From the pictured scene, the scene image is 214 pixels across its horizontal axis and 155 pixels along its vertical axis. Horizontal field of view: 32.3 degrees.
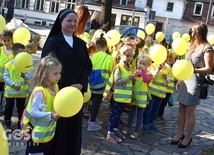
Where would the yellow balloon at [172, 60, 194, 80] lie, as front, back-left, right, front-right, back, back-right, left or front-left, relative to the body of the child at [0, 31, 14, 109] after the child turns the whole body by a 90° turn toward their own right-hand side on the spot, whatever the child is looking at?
back-left

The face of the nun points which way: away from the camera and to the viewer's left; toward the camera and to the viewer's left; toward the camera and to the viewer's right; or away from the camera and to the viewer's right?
toward the camera and to the viewer's right

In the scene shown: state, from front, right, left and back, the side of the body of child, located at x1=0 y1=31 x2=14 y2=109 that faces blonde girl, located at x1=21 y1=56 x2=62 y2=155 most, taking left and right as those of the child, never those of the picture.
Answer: front

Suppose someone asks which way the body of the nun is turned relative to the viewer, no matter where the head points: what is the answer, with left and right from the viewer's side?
facing the viewer and to the right of the viewer

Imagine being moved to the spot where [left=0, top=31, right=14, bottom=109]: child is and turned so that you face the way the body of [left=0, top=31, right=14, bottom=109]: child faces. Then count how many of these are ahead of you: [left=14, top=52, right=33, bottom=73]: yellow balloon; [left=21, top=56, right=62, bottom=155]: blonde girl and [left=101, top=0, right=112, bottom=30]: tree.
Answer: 2

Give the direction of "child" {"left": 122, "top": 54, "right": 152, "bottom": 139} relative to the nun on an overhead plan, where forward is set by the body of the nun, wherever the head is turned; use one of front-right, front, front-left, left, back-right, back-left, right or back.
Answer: left

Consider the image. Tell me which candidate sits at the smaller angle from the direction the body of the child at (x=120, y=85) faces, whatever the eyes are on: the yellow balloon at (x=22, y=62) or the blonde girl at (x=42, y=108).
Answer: the blonde girl
